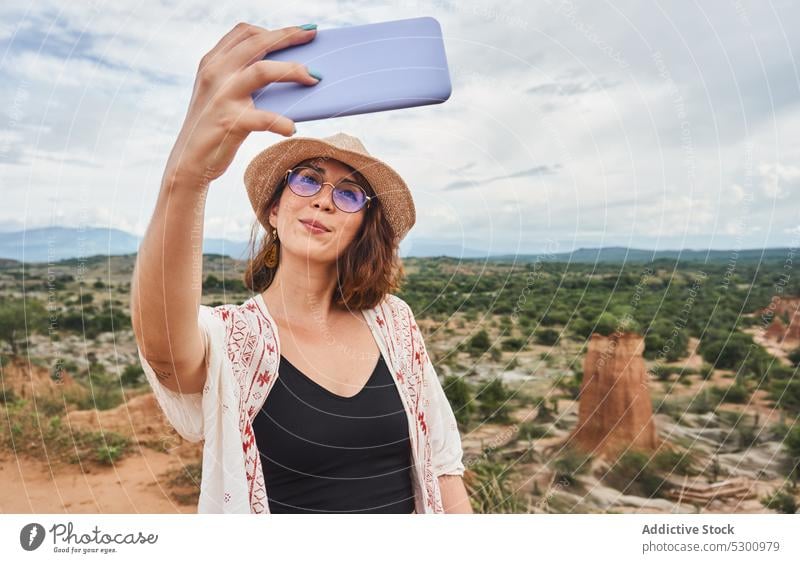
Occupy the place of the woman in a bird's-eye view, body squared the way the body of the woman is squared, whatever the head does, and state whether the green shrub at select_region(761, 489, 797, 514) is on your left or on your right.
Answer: on your left

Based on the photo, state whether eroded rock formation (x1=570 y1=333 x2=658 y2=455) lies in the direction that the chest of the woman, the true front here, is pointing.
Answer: no

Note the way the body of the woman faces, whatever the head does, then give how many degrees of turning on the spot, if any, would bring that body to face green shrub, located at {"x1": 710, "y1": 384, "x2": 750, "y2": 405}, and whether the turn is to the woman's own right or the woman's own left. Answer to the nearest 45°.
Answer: approximately 135° to the woman's own left

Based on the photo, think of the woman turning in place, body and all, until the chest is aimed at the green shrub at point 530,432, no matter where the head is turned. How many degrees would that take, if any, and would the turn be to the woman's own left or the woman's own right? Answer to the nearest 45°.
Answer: approximately 135° to the woman's own left

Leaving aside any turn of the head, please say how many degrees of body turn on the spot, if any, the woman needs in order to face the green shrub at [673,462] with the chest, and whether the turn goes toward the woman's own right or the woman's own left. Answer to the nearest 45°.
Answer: approximately 135° to the woman's own left

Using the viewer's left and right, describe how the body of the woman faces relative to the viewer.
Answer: facing the viewer

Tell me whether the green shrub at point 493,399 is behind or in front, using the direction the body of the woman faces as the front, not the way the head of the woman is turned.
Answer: behind

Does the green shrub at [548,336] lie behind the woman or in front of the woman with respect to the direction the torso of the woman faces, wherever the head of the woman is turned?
behind
